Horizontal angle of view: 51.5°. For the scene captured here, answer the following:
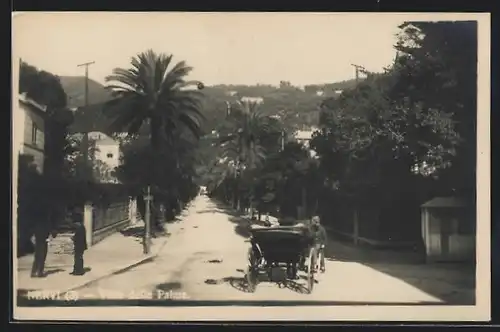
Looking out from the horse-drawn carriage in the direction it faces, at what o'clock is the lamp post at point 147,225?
The lamp post is roughly at 11 o'clock from the horse-drawn carriage.

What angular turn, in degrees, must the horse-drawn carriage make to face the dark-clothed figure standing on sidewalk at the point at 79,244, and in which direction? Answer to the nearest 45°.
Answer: approximately 90° to its left
